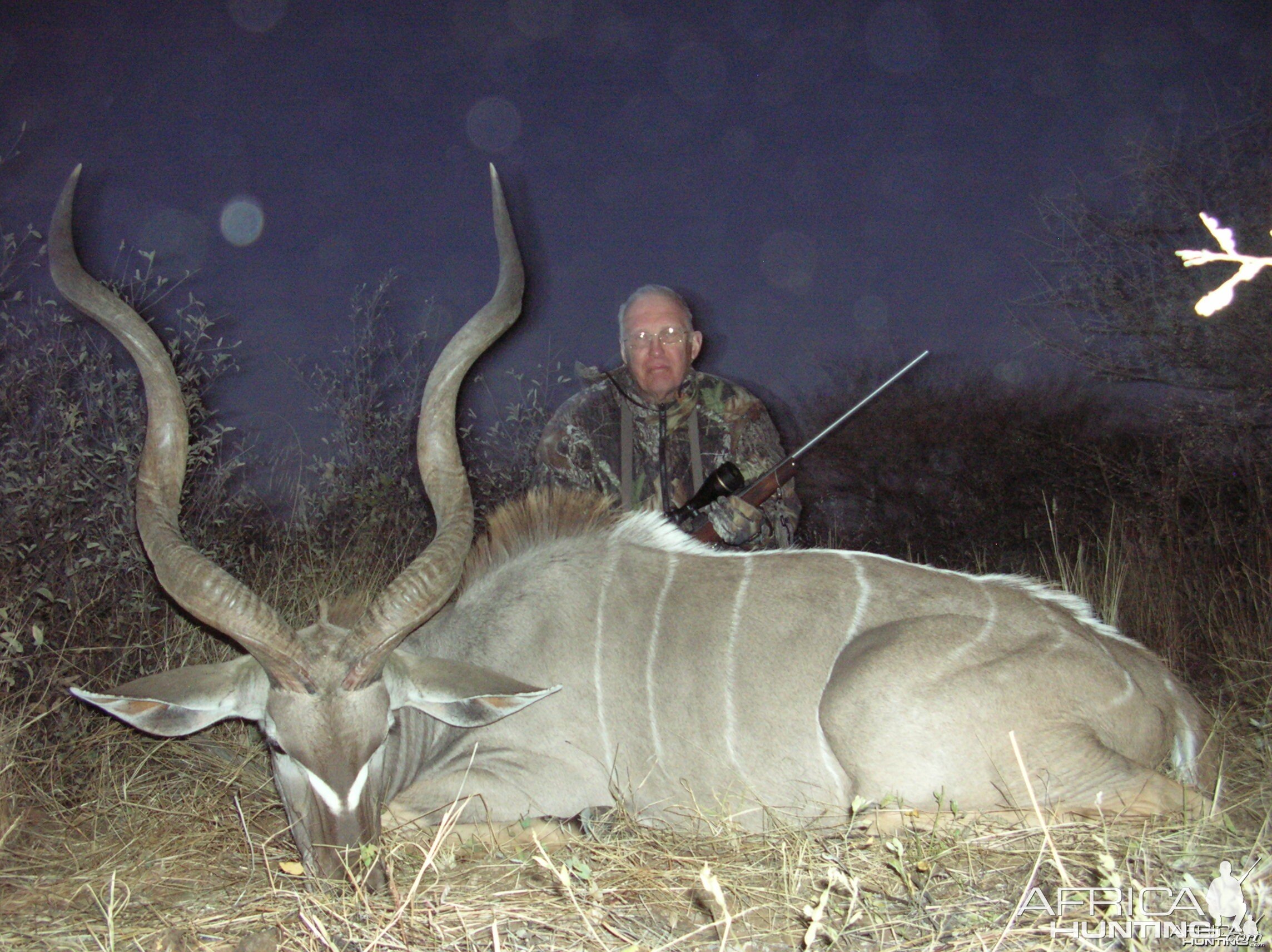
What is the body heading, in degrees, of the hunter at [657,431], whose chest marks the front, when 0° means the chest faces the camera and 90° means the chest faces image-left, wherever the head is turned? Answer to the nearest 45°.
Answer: approximately 0°

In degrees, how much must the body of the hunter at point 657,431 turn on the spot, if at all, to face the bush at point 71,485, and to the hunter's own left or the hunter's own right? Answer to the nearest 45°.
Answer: approximately 45° to the hunter's own right
